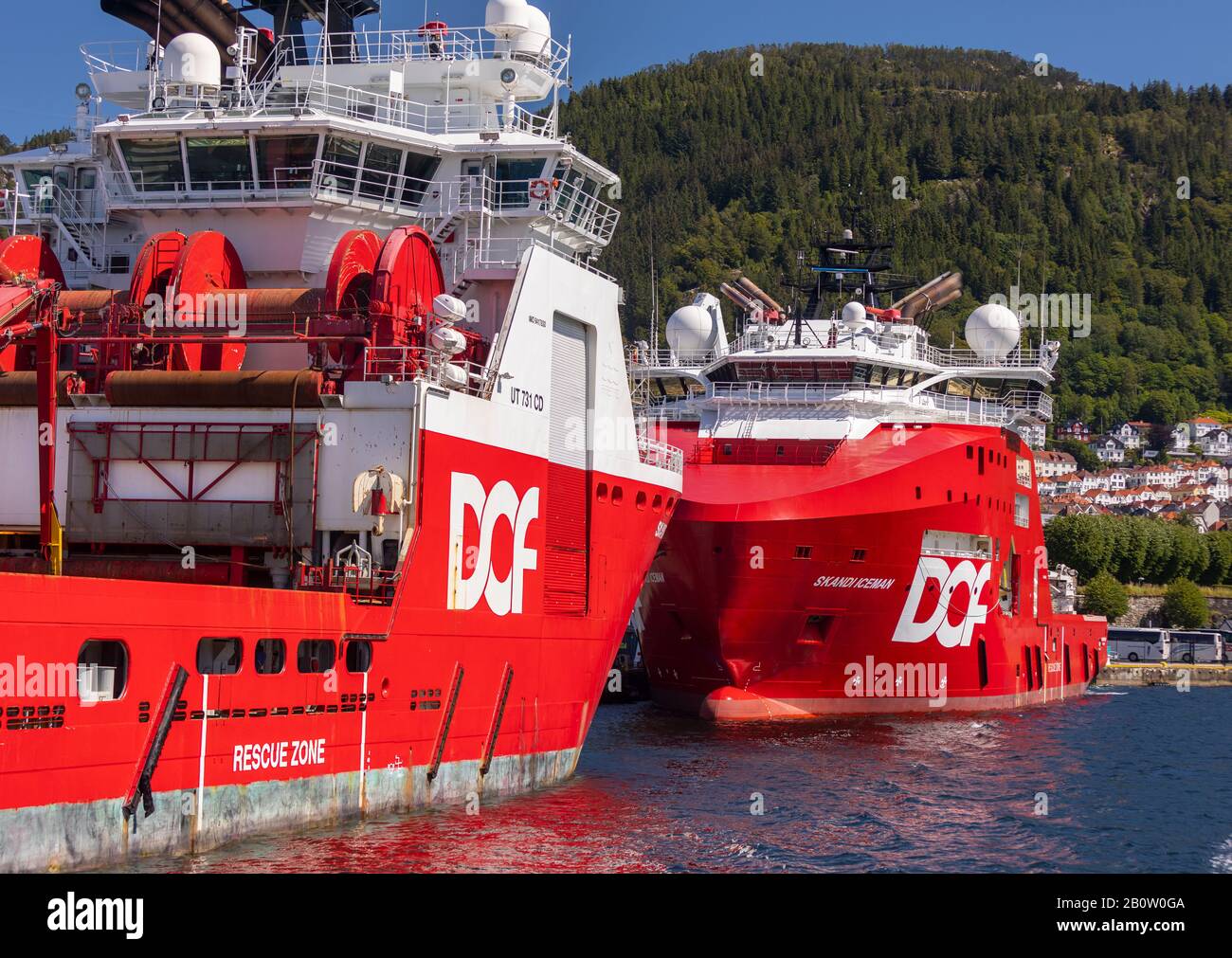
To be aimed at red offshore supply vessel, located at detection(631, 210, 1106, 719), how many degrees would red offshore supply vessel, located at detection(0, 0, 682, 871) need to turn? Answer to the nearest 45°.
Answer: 0° — it already faces it

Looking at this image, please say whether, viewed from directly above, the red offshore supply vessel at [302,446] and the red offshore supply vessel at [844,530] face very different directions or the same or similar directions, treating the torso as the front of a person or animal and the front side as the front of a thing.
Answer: very different directions

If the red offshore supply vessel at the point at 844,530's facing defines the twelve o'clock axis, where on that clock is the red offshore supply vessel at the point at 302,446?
the red offshore supply vessel at the point at 302,446 is roughly at 11 o'clock from the red offshore supply vessel at the point at 844,530.

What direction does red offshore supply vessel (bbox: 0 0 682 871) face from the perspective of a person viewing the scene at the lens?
facing away from the viewer and to the right of the viewer

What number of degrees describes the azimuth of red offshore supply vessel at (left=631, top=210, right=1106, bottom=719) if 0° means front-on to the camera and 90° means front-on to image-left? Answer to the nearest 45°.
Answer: approximately 45°
